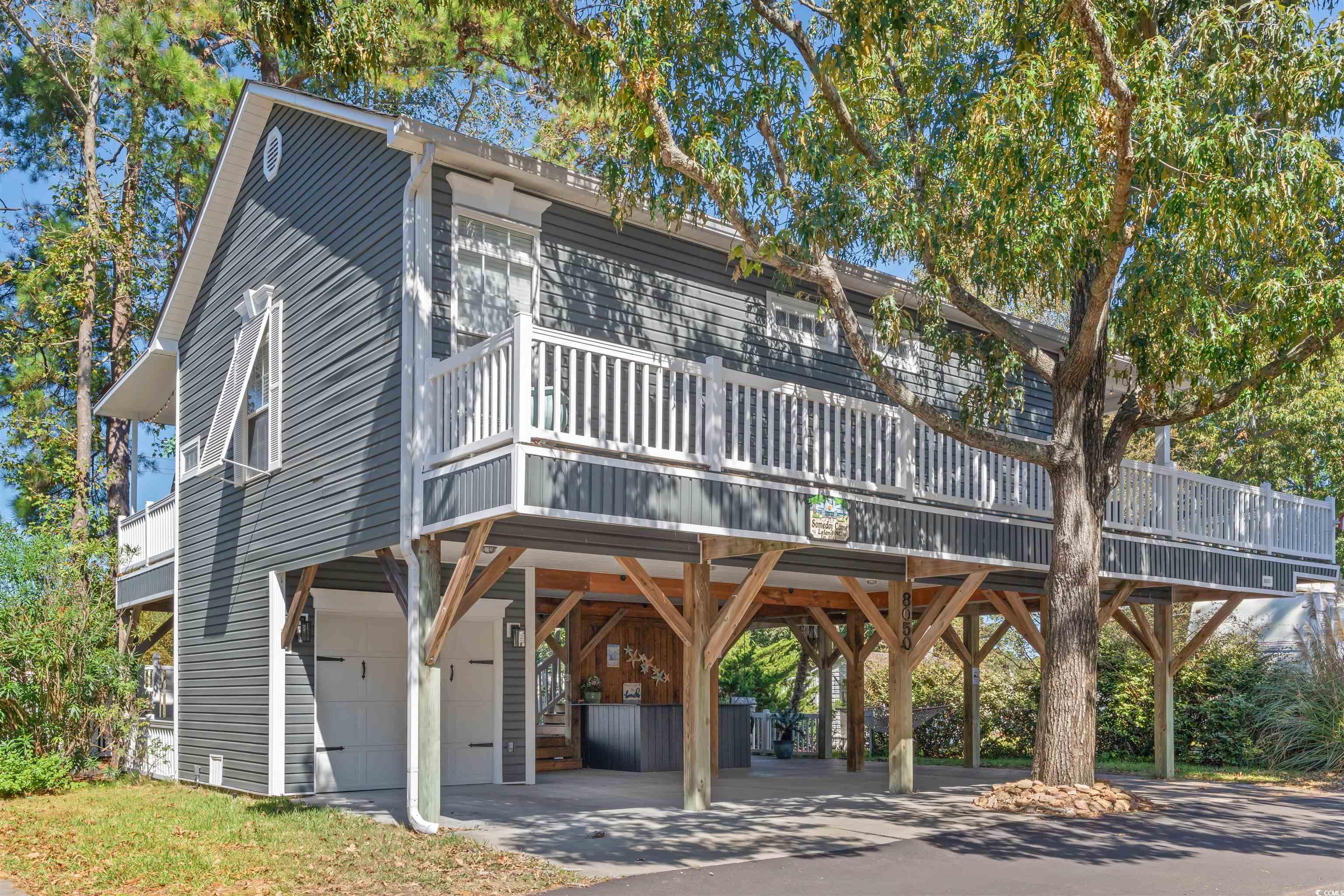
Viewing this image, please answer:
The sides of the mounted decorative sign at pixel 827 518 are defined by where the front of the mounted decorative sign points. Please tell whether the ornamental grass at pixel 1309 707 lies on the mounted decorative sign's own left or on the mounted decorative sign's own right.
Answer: on the mounted decorative sign's own left

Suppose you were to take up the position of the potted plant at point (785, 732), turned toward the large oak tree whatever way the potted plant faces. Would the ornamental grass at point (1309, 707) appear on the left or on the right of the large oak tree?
left

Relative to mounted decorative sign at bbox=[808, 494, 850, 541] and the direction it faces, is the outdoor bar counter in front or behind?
behind

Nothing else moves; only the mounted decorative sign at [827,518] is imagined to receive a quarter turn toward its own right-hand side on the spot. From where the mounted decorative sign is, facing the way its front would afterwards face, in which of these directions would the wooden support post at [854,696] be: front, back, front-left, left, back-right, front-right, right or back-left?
back-right

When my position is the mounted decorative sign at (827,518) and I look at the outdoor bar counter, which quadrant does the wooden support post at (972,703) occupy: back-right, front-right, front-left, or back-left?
front-right

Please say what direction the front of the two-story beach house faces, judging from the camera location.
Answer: facing the viewer and to the right of the viewer

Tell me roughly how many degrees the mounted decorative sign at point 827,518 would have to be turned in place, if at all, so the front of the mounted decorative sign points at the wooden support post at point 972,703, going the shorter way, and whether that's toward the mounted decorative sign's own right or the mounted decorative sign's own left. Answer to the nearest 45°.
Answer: approximately 135° to the mounted decorative sign's own left

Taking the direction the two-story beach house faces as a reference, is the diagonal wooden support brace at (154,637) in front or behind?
behind
